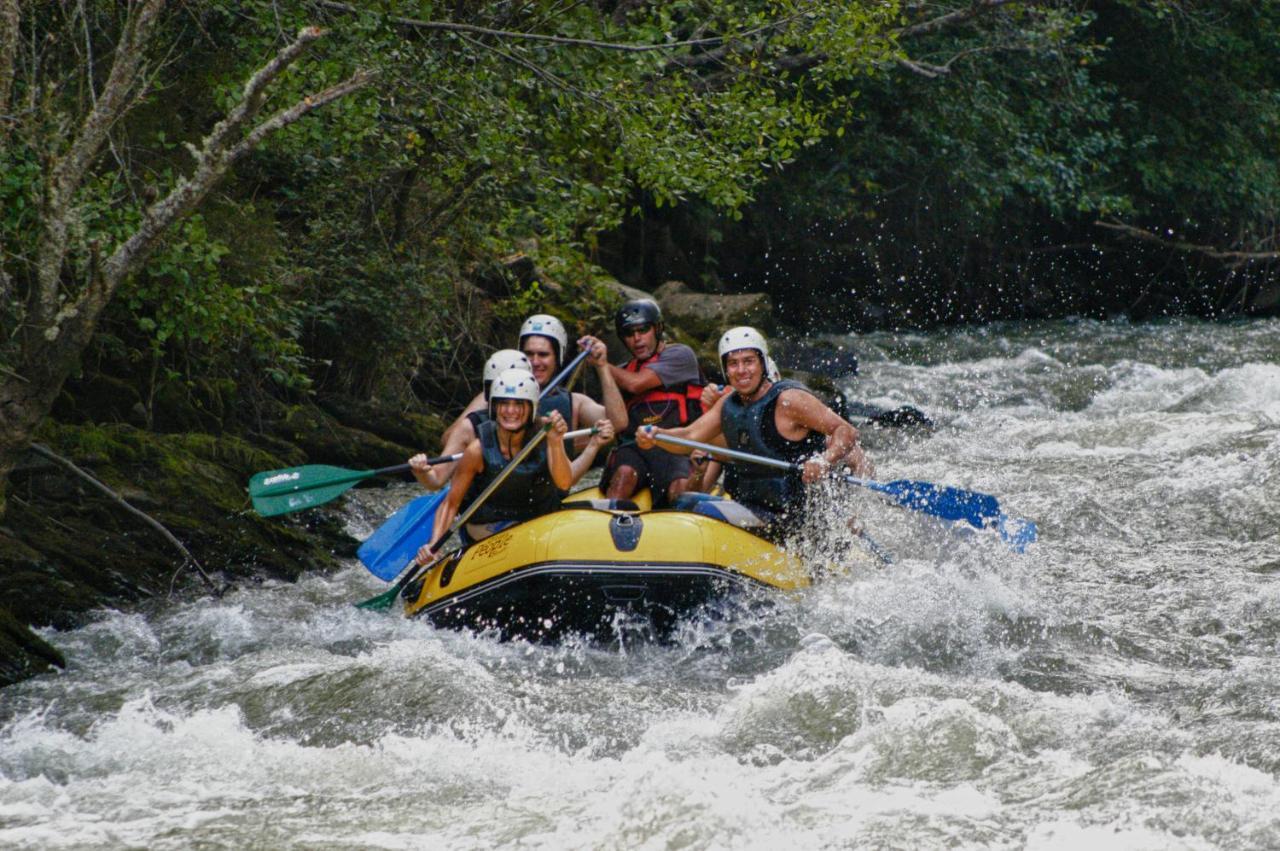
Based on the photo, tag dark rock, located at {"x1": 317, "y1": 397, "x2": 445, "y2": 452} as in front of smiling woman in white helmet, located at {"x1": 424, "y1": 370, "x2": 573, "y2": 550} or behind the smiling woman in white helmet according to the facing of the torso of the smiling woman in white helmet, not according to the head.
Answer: behind

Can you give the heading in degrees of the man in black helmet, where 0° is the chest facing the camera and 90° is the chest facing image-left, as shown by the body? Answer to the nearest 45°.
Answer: approximately 45°

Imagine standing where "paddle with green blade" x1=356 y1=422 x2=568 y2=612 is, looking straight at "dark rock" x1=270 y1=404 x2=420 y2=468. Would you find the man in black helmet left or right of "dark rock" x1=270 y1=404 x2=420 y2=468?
right

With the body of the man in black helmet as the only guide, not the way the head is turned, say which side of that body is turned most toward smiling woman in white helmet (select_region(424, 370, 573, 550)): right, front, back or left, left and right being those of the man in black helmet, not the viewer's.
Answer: front

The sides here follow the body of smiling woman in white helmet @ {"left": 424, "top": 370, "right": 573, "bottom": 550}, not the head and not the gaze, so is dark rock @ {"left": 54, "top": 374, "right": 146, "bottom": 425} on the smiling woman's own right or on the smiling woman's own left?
on the smiling woman's own right

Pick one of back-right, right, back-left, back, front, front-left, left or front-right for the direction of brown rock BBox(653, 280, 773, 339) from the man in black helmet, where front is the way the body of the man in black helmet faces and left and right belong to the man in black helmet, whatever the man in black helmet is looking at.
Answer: back-right

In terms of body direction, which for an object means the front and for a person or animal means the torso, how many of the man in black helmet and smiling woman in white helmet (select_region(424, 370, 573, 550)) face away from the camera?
0

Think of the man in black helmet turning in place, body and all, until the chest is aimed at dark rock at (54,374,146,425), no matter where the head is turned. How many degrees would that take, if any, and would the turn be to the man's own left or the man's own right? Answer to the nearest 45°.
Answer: approximately 45° to the man's own right

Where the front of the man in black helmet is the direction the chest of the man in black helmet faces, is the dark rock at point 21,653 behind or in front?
in front

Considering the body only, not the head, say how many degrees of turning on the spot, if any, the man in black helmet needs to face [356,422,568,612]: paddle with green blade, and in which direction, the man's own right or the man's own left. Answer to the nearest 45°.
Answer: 0° — they already face it

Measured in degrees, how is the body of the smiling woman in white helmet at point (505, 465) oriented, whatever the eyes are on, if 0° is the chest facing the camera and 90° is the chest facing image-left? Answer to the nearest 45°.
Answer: approximately 0°
